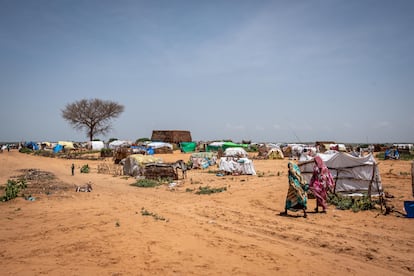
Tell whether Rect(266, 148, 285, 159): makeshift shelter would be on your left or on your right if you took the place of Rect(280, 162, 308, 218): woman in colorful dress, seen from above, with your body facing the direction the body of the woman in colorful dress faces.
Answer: on your right

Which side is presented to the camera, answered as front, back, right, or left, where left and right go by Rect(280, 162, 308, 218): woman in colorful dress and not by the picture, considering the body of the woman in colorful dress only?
left

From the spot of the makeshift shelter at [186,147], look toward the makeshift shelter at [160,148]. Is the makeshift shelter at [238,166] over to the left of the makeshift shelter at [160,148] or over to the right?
left

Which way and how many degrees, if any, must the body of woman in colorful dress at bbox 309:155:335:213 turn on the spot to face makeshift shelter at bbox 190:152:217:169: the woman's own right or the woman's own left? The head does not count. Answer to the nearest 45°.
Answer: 0° — they already face it

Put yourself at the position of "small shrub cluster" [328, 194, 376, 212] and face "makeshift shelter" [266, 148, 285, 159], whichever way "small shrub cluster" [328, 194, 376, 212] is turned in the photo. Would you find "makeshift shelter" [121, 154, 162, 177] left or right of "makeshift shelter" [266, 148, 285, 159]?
left

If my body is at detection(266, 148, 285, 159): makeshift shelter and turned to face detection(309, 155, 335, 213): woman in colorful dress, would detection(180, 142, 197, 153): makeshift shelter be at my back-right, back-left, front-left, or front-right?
back-right
